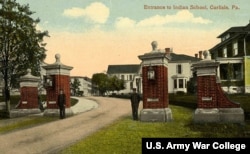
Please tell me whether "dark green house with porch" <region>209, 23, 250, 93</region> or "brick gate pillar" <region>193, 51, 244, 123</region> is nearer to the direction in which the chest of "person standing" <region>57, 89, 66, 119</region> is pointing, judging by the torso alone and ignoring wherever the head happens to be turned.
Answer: the brick gate pillar

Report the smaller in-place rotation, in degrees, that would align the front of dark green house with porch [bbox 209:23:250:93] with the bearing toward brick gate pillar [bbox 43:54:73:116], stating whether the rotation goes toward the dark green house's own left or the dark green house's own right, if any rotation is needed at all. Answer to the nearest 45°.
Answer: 0° — it already faces it

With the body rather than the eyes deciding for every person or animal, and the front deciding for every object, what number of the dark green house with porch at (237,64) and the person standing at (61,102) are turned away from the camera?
0

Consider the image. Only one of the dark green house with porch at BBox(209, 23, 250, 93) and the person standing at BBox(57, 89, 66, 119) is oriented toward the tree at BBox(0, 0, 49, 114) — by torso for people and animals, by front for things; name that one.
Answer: the dark green house with porch

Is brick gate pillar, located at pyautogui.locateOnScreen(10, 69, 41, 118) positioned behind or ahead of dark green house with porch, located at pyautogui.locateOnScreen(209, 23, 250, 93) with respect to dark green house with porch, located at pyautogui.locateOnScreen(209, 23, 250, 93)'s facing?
ahead
